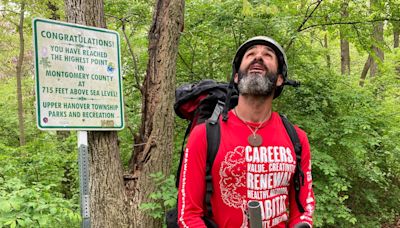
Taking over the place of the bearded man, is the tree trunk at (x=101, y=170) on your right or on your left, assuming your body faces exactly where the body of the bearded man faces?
on your right

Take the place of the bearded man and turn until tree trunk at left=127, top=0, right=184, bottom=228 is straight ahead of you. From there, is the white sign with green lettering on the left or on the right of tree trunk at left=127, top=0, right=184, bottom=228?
left

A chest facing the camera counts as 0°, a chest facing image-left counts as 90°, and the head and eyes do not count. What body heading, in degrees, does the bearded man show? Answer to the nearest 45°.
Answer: approximately 0°

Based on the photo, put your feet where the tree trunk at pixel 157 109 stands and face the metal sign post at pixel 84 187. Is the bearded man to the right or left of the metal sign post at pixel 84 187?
left

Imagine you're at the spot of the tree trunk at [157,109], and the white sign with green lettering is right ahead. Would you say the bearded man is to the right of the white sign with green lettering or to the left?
left

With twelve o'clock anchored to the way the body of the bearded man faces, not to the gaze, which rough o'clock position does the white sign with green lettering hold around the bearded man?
The white sign with green lettering is roughly at 4 o'clock from the bearded man.

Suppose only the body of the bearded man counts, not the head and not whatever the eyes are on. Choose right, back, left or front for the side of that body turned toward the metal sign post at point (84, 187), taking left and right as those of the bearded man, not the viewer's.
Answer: right

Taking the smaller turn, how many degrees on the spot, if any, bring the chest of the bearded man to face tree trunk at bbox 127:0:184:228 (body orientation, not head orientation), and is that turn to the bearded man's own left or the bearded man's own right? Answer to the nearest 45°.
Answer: approximately 135° to the bearded man's own right

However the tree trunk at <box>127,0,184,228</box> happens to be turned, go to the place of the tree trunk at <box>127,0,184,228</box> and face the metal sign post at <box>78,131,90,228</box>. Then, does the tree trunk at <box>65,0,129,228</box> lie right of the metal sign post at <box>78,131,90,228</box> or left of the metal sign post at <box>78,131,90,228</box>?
right
